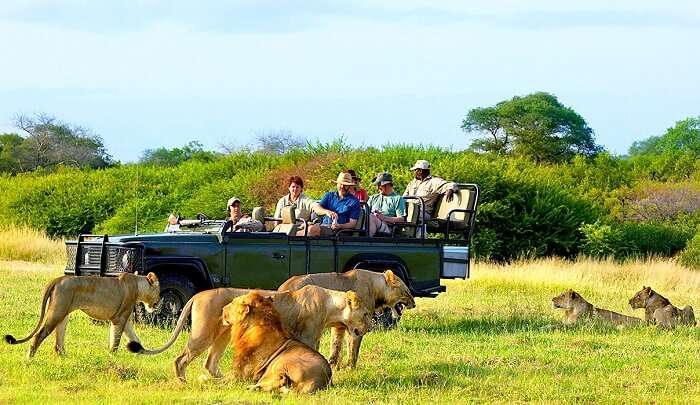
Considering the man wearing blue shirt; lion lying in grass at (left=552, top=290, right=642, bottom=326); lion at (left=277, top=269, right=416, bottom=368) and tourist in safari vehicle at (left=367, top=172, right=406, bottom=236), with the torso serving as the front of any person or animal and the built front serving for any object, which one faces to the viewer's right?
lion at (left=277, top=269, right=416, bottom=368)

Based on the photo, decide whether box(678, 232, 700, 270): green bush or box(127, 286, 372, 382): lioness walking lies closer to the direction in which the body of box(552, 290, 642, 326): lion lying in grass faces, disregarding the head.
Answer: the lioness walking

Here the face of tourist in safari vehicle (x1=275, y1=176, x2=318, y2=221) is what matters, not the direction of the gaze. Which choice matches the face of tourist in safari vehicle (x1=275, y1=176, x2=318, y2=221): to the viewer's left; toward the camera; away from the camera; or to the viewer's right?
toward the camera

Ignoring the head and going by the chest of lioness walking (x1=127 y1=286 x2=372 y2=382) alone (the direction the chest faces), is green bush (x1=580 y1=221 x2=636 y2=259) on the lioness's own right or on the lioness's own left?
on the lioness's own left

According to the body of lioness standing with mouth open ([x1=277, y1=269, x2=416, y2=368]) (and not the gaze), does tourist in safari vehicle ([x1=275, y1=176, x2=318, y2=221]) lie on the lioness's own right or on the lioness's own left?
on the lioness's own left

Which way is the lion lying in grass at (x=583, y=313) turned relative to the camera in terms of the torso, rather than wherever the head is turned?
to the viewer's left

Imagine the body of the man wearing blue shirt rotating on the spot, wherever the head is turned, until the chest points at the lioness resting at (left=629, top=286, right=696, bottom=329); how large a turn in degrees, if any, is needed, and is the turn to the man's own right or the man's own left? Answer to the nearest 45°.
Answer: approximately 135° to the man's own left

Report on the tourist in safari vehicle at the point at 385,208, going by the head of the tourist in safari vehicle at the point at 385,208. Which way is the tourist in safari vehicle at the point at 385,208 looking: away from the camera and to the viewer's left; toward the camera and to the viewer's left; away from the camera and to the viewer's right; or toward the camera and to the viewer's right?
toward the camera and to the viewer's left

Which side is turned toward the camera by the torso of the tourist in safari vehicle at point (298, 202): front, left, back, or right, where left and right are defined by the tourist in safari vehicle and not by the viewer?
front

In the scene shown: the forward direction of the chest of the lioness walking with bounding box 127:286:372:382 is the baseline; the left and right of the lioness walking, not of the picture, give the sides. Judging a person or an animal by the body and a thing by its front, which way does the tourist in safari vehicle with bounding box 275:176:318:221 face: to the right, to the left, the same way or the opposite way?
to the right

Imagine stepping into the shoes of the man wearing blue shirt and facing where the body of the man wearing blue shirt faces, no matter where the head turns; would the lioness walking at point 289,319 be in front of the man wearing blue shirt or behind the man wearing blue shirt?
in front

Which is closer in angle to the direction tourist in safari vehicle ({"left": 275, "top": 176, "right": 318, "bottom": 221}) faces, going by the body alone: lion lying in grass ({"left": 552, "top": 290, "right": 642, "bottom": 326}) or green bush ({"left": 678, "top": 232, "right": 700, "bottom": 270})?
the lion lying in grass
